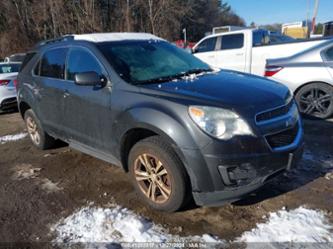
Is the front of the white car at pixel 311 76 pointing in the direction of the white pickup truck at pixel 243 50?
no

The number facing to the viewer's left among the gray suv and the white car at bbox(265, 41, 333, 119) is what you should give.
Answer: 0

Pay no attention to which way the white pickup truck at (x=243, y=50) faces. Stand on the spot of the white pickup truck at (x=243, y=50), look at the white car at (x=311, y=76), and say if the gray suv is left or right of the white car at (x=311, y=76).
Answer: right

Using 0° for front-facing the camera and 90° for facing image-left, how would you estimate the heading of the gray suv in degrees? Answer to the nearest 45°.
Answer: approximately 315°

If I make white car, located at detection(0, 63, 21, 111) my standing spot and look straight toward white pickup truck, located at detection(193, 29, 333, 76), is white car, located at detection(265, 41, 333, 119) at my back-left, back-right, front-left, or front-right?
front-right

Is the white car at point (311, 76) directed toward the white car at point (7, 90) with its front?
no

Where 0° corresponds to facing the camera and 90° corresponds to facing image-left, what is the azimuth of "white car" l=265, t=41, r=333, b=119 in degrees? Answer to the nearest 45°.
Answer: approximately 270°

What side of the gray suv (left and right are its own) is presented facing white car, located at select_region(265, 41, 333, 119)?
left

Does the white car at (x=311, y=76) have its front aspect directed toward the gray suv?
no

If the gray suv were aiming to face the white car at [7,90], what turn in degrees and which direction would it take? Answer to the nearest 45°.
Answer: approximately 180°
